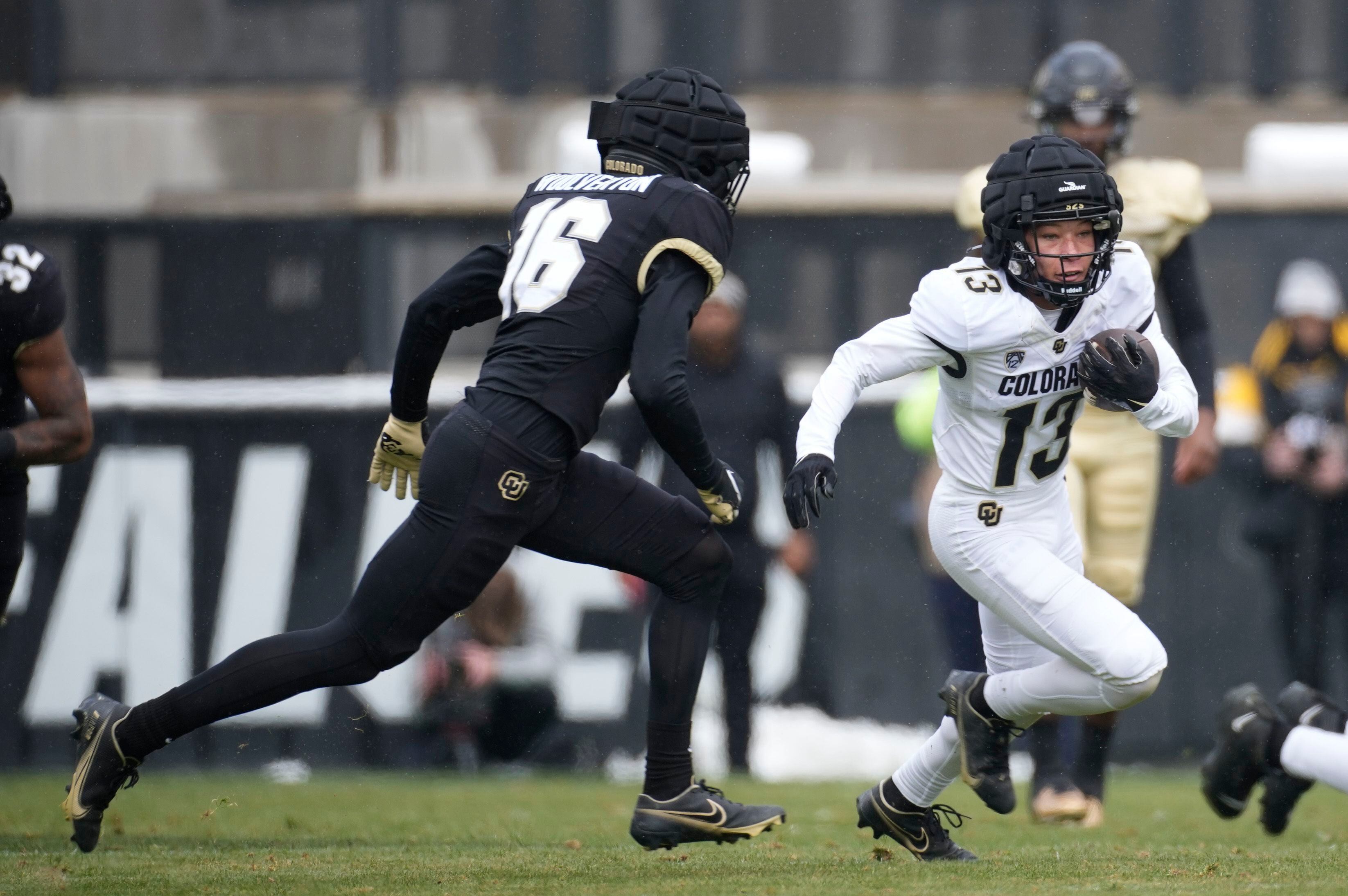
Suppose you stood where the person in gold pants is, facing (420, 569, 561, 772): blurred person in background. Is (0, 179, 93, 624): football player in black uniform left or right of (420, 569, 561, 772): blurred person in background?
left

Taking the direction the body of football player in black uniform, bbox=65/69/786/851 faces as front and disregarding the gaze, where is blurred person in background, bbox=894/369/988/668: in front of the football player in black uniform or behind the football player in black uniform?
in front

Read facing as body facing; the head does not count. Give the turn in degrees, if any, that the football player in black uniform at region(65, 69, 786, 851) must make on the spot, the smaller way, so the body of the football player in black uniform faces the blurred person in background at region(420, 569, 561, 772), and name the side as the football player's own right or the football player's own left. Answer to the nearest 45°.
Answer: approximately 45° to the football player's own left

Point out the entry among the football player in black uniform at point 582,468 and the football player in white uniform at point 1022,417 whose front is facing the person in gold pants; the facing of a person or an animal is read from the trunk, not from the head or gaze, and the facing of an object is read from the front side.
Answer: the football player in black uniform

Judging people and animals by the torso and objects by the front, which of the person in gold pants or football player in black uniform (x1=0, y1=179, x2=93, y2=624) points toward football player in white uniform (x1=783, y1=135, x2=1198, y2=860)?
the person in gold pants

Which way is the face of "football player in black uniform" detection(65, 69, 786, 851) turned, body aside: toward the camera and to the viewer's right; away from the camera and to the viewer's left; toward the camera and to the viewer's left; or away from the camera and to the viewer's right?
away from the camera and to the viewer's right

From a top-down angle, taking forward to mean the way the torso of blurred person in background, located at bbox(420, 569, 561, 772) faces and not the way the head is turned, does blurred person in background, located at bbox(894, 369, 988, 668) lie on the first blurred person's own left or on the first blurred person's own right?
on the first blurred person's own left

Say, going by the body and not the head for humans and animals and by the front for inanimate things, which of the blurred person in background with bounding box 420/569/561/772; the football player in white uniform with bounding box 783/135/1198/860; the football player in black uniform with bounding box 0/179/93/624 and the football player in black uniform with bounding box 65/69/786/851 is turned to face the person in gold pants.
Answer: the football player in black uniform with bounding box 65/69/786/851

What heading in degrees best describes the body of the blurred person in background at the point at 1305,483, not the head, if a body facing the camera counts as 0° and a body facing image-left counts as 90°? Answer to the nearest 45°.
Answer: approximately 0°
